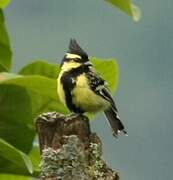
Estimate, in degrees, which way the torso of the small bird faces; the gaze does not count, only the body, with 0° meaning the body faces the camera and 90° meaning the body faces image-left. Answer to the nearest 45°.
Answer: approximately 45°
